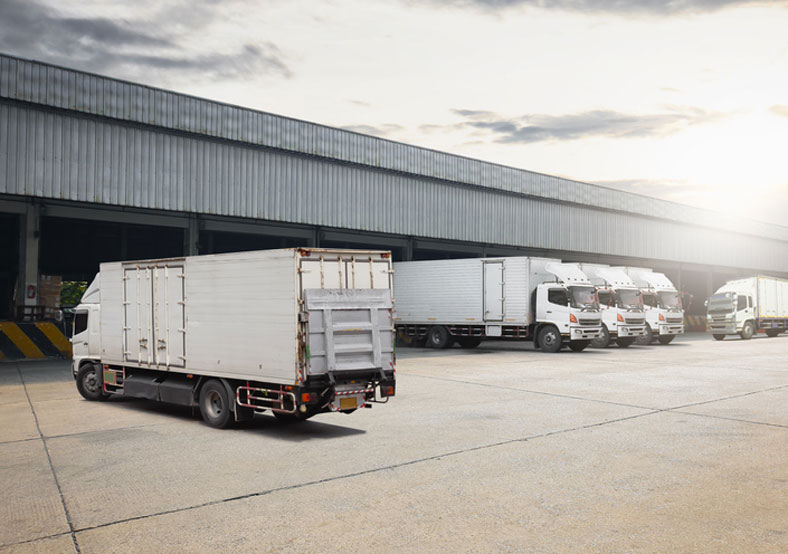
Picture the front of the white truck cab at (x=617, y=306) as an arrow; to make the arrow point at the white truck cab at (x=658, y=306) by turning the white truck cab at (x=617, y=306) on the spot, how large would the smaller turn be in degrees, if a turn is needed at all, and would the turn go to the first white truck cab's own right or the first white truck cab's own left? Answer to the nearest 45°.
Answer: approximately 90° to the first white truck cab's own left

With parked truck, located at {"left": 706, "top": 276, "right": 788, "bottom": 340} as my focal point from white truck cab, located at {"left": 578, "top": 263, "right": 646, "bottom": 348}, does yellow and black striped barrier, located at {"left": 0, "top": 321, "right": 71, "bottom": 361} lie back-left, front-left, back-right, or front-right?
back-left

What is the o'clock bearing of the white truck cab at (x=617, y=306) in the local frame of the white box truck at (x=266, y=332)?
The white truck cab is roughly at 3 o'clock from the white box truck.

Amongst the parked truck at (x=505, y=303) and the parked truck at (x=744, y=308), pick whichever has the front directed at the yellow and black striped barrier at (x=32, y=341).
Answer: the parked truck at (x=744, y=308)

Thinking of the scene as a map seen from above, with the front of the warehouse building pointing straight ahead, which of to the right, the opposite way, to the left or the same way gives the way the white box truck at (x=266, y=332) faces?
the opposite way

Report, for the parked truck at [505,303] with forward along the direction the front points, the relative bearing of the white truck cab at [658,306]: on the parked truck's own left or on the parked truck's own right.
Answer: on the parked truck's own left

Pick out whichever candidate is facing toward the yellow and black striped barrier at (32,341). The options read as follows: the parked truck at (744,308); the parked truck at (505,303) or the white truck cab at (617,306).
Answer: the parked truck at (744,308)

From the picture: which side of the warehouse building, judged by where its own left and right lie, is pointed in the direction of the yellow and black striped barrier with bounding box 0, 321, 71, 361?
right

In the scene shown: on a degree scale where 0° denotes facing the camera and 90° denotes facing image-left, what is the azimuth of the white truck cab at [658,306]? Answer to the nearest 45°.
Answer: approximately 315°

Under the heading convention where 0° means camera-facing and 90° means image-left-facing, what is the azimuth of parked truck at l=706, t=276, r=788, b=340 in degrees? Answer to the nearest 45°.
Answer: approximately 45°

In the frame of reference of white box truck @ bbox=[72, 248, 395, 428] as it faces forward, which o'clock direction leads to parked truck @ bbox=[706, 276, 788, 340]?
The parked truck is roughly at 3 o'clock from the white box truck.
